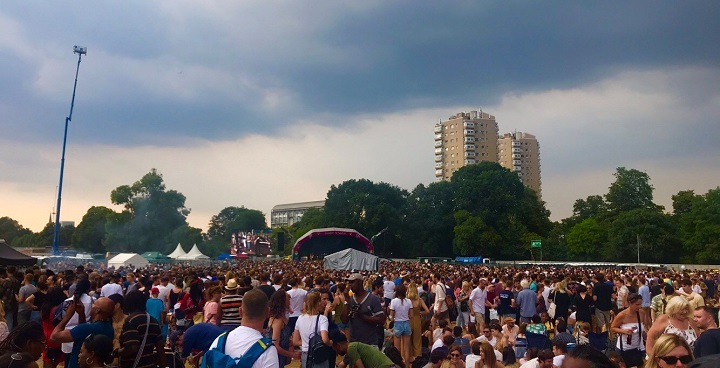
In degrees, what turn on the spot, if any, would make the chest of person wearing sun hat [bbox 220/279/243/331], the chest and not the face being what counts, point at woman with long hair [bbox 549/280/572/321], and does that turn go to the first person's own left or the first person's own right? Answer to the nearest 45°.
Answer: approximately 45° to the first person's own right

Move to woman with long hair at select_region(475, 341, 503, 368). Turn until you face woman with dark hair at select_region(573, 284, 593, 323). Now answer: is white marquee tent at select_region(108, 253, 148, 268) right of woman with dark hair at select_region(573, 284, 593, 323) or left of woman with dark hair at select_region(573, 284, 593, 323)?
left

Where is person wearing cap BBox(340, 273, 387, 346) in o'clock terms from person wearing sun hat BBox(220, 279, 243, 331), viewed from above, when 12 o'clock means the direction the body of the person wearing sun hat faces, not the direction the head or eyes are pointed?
The person wearing cap is roughly at 5 o'clock from the person wearing sun hat.

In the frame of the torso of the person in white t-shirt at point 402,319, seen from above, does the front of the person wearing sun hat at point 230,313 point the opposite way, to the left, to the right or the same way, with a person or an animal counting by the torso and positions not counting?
the same way

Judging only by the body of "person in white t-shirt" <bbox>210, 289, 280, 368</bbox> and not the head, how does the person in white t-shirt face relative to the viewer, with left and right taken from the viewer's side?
facing away from the viewer

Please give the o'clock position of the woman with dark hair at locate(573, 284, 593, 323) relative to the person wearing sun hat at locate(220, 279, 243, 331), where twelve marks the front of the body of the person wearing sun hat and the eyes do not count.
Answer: The woman with dark hair is roughly at 2 o'clock from the person wearing sun hat.

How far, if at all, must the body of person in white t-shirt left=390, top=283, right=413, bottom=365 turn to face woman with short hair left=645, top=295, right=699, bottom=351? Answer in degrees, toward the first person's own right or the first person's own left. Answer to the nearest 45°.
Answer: approximately 135° to the first person's own right

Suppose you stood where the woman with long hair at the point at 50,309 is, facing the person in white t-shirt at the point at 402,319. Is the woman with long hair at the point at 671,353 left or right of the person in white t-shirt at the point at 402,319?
right

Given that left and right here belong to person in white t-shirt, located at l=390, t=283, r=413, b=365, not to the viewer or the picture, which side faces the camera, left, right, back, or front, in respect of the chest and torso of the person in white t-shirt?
back

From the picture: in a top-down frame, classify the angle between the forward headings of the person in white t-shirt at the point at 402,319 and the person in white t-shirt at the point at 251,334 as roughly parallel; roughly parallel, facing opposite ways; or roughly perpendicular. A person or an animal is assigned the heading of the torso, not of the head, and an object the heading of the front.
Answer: roughly parallel

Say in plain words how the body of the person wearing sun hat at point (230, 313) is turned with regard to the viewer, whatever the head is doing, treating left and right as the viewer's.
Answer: facing away from the viewer

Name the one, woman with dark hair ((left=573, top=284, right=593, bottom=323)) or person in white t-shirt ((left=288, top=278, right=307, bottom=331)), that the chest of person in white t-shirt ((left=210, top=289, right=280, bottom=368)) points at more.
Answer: the person in white t-shirt

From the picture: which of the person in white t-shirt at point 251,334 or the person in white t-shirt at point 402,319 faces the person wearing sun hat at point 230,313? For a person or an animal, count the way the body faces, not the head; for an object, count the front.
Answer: the person in white t-shirt at point 251,334

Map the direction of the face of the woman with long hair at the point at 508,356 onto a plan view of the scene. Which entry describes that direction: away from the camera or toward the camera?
away from the camera

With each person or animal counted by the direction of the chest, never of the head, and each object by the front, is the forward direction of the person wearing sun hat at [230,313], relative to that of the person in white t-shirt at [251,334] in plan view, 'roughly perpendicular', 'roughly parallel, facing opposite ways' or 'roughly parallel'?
roughly parallel

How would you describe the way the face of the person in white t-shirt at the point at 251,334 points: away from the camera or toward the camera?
away from the camera

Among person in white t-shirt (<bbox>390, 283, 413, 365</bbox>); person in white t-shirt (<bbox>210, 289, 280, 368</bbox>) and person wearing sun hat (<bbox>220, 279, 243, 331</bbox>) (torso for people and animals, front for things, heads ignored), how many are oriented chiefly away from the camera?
3

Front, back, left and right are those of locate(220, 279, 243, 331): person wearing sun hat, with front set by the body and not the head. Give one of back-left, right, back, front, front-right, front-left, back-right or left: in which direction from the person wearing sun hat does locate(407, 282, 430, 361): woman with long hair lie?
front-right
